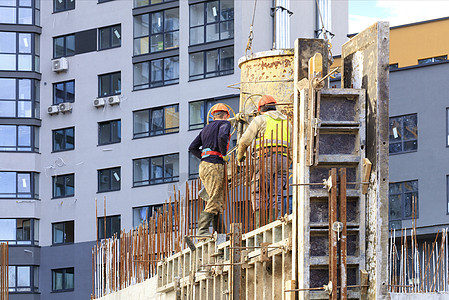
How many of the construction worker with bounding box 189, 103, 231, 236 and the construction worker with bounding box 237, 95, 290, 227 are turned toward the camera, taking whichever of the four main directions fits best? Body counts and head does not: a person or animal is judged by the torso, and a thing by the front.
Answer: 0

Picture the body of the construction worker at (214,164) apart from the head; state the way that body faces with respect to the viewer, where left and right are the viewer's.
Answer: facing away from the viewer and to the right of the viewer

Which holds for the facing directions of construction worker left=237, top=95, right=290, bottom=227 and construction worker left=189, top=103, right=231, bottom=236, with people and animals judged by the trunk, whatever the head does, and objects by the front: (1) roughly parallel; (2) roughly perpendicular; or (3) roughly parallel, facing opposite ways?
roughly perpendicular

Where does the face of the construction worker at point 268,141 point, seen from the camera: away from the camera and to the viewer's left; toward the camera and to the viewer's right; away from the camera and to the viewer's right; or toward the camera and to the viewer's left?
away from the camera and to the viewer's left

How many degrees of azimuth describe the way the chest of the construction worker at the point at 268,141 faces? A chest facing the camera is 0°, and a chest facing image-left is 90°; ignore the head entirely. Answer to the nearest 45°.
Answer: approximately 135°

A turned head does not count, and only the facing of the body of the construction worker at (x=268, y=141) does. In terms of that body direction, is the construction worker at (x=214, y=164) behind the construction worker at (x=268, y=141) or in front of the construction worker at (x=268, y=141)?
in front

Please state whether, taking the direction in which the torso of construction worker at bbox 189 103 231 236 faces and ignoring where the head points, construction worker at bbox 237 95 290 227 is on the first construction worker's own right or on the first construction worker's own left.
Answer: on the first construction worker's own right
